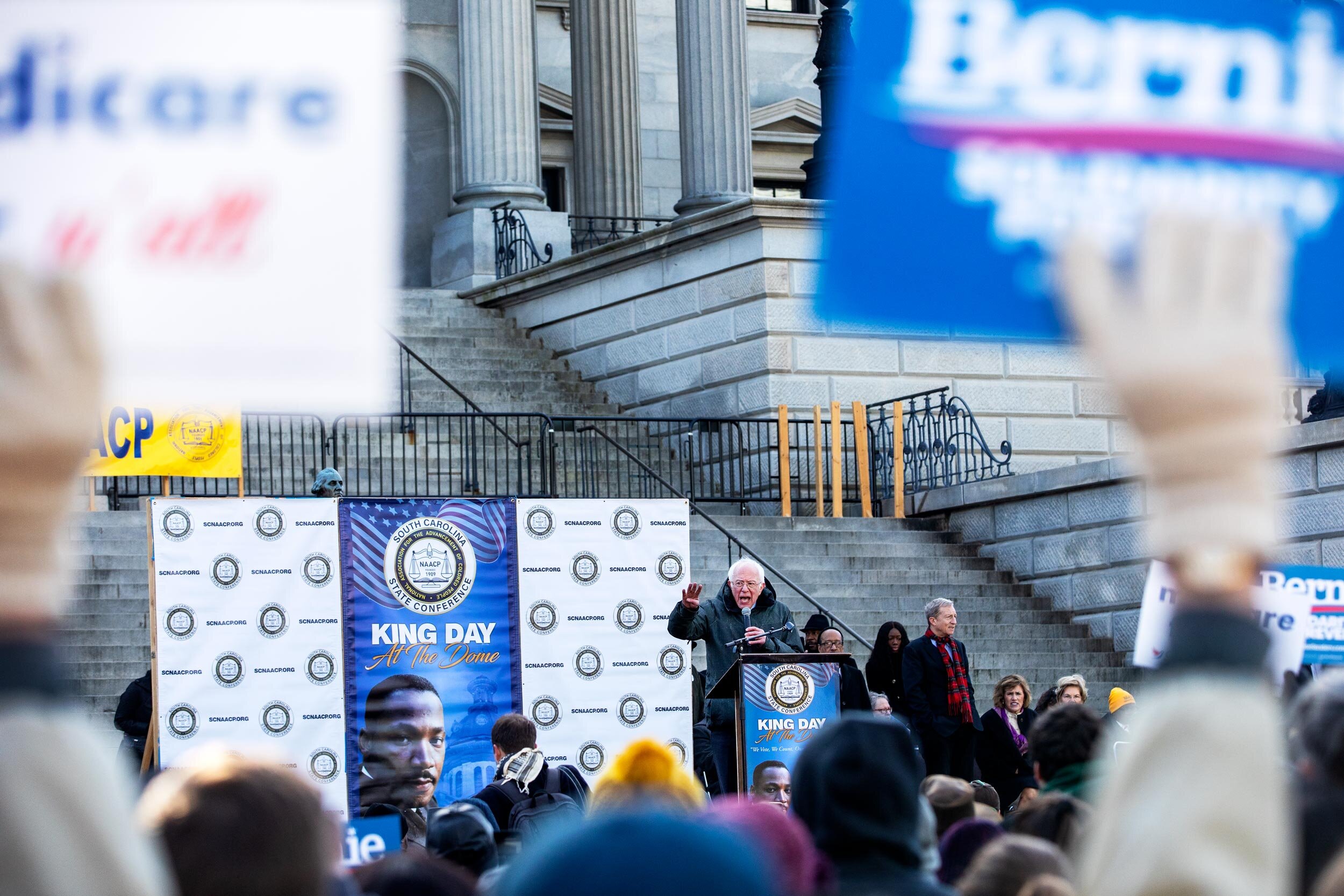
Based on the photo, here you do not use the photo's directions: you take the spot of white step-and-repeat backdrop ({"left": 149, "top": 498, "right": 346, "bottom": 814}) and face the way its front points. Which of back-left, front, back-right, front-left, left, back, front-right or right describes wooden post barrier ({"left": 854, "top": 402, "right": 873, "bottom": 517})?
back-left

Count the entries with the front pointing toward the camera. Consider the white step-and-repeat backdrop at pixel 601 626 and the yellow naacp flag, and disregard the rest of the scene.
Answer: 2

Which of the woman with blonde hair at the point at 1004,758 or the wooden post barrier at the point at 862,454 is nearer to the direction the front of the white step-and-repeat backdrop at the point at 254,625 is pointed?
the woman with blonde hair

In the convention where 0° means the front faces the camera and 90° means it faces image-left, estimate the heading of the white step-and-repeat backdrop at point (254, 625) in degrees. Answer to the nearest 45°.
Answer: approximately 0°

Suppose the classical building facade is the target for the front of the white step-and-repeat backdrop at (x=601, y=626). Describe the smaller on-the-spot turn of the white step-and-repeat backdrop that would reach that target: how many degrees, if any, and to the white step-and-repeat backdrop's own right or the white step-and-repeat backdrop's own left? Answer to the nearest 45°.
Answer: approximately 180°

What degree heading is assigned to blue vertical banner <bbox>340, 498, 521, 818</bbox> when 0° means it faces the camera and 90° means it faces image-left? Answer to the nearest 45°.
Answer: approximately 0°

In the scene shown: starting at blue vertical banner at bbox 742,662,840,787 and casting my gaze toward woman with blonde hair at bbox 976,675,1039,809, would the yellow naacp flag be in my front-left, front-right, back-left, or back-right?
back-left

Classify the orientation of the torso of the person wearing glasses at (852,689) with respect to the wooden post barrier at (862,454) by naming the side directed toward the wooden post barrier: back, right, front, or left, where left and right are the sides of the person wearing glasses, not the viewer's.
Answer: back

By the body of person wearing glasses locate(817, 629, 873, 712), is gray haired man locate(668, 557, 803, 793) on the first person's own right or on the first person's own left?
on the first person's own right

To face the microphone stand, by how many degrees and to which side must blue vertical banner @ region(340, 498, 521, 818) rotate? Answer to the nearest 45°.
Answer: approximately 45° to its left
